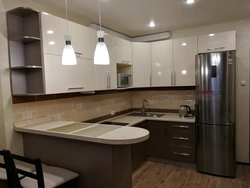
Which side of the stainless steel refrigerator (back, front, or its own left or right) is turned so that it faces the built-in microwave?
right

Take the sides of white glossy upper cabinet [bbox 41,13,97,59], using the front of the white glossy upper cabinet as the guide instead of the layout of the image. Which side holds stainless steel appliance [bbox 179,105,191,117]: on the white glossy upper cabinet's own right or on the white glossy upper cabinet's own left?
on the white glossy upper cabinet's own left

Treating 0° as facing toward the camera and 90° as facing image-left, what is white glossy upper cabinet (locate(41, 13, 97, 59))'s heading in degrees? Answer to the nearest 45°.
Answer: approximately 315°

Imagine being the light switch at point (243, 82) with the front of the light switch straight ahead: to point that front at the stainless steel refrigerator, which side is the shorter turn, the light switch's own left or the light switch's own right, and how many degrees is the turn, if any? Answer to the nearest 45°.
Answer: approximately 45° to the light switch's own right

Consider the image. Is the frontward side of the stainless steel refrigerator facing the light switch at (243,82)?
no

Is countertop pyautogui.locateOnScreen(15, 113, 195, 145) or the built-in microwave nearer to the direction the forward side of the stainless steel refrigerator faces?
the countertop

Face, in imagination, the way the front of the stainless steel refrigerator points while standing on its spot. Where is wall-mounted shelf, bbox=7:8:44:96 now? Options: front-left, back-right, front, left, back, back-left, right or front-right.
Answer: front-right

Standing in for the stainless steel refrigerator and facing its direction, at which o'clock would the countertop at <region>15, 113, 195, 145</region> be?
The countertop is roughly at 1 o'clock from the stainless steel refrigerator.

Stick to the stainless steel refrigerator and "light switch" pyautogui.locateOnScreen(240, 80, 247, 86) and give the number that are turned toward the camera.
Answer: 2

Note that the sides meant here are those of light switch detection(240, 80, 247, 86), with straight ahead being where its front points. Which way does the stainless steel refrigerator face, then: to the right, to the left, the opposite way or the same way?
the same way

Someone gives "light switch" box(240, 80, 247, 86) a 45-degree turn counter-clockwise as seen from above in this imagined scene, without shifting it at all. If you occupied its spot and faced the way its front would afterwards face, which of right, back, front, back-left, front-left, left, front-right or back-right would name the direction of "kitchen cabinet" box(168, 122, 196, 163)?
right

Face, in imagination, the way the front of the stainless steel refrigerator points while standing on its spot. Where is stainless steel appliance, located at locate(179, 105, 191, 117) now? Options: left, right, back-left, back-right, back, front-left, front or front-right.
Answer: back-right

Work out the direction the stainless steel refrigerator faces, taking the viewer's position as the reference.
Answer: facing the viewer

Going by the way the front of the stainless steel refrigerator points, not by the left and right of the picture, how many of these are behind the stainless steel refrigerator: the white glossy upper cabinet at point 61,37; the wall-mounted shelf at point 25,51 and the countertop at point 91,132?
0

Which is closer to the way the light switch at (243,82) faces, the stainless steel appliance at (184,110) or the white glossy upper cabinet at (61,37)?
the white glossy upper cabinet
